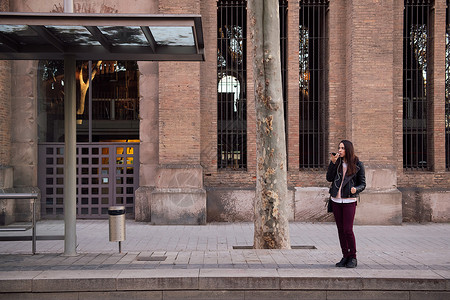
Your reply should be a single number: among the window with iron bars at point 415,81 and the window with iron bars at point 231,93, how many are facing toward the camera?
2

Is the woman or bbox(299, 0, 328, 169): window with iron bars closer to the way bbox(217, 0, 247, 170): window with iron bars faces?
the woman

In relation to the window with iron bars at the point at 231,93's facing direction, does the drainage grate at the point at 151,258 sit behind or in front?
in front

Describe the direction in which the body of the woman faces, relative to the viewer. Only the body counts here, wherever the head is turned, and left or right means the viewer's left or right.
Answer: facing the viewer and to the left of the viewer

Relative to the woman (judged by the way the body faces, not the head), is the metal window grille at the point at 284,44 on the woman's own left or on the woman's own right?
on the woman's own right

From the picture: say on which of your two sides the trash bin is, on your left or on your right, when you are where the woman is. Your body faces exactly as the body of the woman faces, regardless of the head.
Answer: on your right

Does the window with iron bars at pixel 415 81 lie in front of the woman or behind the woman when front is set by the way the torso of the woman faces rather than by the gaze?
behind

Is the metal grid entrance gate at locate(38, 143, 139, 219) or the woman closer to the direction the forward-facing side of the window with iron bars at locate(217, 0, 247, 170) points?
the woman

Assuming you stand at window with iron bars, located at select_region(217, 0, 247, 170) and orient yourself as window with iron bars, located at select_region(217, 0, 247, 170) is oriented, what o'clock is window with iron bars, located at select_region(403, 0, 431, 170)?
window with iron bars, located at select_region(403, 0, 431, 170) is roughly at 9 o'clock from window with iron bars, located at select_region(217, 0, 247, 170).

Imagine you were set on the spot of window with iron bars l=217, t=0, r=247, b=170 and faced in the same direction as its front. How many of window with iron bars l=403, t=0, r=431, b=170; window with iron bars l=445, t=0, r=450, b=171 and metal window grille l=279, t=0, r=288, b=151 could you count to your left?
3
